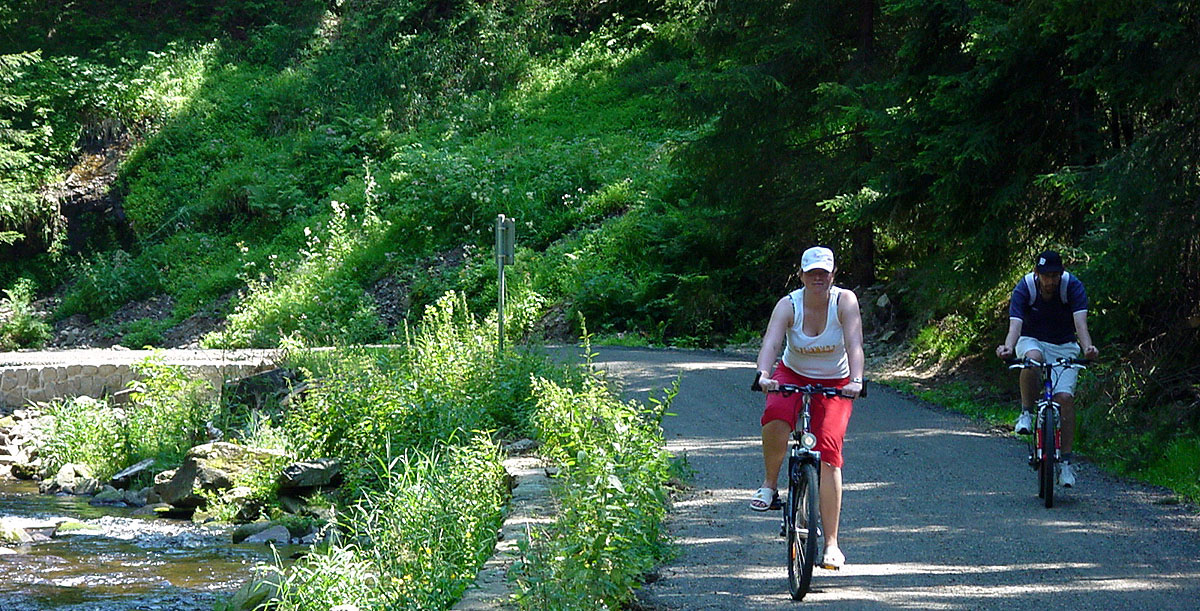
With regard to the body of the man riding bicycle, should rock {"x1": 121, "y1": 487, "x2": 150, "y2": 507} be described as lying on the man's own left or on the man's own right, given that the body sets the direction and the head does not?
on the man's own right

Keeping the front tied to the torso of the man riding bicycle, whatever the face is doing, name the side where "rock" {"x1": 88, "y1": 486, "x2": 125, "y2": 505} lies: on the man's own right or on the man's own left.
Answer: on the man's own right

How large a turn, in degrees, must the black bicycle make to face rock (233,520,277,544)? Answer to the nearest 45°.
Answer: approximately 135° to its right

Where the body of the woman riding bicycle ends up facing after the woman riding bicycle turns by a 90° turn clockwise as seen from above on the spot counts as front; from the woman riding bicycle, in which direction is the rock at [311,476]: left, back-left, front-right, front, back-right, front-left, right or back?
front-right

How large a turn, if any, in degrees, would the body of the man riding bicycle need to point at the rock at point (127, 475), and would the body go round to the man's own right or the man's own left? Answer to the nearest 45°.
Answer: approximately 90° to the man's own right

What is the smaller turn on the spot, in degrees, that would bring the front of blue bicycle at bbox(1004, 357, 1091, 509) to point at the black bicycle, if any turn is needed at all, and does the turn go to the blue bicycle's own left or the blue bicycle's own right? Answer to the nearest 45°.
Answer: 0° — it already faces it

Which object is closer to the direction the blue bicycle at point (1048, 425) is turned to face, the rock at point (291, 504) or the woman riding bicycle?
the woman riding bicycle

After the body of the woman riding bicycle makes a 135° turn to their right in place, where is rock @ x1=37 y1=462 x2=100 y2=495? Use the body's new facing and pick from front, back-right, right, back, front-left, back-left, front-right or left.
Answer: front

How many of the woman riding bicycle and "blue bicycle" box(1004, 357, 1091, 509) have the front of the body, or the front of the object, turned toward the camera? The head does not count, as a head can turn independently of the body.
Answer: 2

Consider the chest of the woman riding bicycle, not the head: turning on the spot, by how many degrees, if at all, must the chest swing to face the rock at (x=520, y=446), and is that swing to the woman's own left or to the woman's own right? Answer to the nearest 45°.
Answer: approximately 135° to the woman's own right

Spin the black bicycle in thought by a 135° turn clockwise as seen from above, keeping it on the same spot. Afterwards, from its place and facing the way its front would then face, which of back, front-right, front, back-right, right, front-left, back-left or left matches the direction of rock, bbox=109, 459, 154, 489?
front

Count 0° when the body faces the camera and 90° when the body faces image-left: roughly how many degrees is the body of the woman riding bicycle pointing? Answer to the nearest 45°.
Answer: approximately 0°

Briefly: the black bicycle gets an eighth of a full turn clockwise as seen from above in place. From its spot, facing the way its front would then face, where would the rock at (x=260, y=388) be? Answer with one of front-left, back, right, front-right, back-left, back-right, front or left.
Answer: right

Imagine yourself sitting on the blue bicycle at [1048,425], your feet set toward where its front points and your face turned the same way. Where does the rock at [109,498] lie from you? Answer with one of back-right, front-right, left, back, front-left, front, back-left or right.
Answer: right
